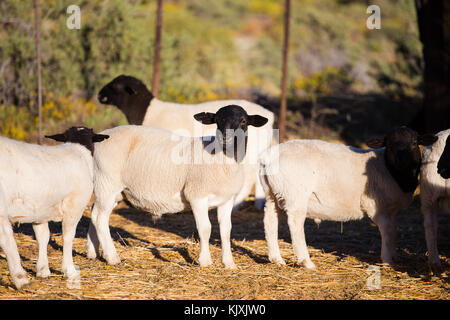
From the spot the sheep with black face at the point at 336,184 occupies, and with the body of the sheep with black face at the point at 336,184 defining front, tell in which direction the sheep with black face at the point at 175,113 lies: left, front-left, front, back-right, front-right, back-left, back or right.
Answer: back-left

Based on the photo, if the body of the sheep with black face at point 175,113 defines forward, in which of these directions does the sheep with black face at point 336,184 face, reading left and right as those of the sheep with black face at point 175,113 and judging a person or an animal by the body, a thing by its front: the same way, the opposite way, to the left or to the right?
the opposite way

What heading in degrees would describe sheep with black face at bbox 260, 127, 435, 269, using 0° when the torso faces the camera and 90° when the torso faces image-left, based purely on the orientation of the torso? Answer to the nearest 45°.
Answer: approximately 270°

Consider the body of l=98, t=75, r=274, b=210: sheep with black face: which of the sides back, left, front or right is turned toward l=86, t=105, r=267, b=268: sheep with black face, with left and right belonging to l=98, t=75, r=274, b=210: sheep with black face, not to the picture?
left

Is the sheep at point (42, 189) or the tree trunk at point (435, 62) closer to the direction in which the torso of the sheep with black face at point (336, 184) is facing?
the tree trunk

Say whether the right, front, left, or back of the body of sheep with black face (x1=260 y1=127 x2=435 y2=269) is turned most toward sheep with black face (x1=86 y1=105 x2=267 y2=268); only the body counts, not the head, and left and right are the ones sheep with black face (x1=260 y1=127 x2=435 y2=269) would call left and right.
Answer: back

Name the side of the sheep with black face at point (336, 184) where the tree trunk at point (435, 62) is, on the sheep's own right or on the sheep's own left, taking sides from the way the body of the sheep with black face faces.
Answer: on the sheep's own left

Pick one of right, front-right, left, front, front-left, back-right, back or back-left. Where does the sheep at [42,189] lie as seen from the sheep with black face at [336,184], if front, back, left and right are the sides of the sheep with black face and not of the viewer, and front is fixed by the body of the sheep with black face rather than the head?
back-right

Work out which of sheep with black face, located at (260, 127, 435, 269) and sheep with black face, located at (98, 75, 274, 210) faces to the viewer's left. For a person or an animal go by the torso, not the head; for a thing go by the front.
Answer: sheep with black face, located at (98, 75, 274, 210)

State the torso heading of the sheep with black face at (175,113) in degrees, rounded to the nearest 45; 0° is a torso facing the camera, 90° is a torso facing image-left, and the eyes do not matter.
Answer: approximately 90°

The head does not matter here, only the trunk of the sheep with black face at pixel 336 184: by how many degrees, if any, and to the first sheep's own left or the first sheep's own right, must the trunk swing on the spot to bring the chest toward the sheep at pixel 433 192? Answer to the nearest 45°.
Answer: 0° — it already faces it
